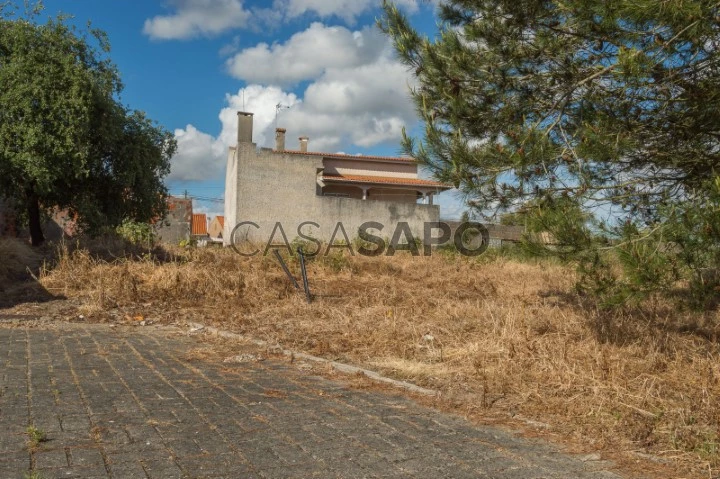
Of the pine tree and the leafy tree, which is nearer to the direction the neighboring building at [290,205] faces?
the pine tree

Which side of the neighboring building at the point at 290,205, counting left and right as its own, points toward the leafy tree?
right

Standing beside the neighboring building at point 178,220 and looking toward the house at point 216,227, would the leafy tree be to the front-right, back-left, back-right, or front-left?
back-right

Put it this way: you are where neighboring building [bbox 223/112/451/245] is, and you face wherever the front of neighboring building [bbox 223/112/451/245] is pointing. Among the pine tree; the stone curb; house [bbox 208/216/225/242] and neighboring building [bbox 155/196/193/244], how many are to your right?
2

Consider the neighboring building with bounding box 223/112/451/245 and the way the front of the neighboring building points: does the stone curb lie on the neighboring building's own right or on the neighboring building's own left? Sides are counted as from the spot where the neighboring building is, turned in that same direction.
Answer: on the neighboring building's own right
